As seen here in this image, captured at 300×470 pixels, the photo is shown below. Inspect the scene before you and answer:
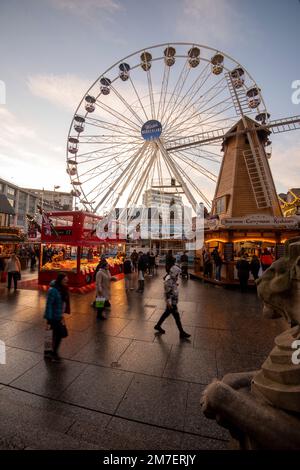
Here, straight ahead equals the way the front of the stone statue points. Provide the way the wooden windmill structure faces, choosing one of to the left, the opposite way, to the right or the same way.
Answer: to the left

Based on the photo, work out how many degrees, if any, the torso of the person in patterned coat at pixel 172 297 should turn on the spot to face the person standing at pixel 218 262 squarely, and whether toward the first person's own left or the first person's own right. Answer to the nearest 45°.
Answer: approximately 90° to the first person's own left

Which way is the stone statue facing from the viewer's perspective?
to the viewer's left

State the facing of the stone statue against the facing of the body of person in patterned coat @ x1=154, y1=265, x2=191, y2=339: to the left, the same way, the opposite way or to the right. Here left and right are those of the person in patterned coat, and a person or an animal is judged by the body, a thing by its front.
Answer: the opposite way

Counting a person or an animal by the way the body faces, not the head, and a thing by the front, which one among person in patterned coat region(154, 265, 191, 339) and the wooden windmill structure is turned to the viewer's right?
the person in patterned coat

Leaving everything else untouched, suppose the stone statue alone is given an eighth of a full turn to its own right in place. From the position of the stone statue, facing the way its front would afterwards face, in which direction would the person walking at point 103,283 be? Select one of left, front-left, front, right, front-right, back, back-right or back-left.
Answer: front

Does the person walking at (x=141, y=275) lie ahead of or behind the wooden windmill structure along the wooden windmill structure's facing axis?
ahead

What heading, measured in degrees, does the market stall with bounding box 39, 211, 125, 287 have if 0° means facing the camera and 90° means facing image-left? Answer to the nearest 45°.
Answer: approximately 315°

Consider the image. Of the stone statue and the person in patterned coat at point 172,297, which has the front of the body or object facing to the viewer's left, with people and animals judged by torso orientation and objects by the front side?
the stone statue

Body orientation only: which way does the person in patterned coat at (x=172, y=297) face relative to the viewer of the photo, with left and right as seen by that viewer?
facing to the right of the viewer

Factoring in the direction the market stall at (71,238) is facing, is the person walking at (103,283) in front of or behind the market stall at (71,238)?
in front

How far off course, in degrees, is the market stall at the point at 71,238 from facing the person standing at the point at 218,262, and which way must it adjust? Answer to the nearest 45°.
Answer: approximately 45° to its left
